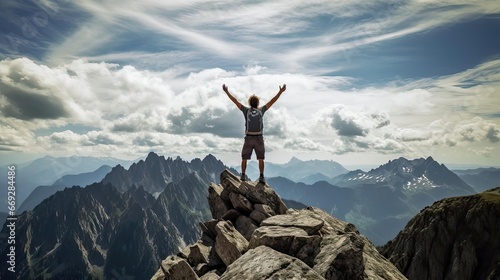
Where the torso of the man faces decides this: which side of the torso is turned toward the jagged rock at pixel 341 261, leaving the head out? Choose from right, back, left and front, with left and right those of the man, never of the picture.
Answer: back

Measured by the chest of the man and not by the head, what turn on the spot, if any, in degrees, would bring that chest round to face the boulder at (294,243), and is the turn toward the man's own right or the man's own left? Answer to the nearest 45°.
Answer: approximately 180°

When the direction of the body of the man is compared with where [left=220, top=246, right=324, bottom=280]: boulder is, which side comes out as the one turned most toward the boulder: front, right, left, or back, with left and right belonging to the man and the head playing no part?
back

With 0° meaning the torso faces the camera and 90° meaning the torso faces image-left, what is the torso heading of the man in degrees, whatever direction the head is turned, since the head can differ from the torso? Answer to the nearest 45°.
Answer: approximately 180°

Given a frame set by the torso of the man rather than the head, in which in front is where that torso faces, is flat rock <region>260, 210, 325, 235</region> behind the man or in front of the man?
behind
